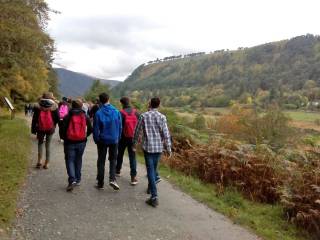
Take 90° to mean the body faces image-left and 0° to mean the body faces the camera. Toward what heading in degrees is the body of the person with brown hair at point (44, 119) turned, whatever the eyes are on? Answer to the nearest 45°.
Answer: approximately 180°

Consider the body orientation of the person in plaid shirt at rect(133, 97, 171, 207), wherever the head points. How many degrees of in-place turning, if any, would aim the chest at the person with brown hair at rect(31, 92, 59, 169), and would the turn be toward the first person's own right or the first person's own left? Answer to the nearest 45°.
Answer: approximately 45° to the first person's own left

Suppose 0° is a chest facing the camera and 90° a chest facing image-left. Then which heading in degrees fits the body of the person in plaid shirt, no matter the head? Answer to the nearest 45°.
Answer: approximately 180°

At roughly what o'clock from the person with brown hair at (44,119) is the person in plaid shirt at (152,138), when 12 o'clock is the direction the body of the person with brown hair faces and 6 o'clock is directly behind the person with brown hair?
The person in plaid shirt is roughly at 5 o'clock from the person with brown hair.

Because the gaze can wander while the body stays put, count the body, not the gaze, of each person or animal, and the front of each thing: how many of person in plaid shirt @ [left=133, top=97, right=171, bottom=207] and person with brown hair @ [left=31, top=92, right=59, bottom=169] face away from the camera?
2
